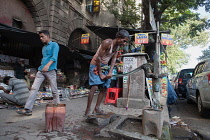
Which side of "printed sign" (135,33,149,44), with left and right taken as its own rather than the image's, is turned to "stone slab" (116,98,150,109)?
front

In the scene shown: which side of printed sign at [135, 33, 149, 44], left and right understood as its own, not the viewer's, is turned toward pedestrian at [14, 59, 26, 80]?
right

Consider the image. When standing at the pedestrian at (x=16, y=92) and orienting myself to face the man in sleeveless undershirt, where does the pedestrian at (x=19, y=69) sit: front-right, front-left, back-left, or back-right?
back-left

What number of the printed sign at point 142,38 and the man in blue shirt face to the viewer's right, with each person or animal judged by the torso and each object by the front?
0

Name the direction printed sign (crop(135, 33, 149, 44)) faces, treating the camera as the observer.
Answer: facing the viewer

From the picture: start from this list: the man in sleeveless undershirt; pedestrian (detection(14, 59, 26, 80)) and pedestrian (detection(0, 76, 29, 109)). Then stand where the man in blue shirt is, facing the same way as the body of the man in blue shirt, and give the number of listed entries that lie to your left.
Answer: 1

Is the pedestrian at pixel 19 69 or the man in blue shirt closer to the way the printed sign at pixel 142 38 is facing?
the man in blue shirt

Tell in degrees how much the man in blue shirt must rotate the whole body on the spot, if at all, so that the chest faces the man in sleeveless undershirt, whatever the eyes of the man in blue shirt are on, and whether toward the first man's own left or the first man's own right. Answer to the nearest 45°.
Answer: approximately 90° to the first man's own left
